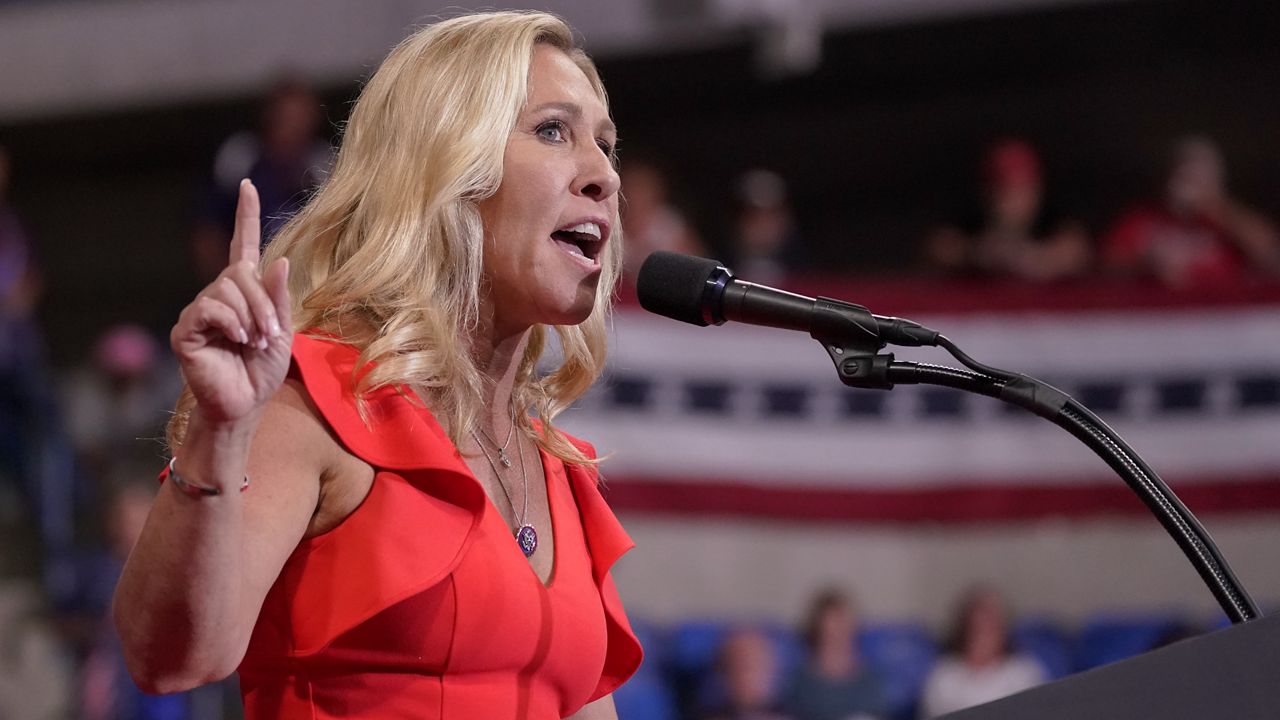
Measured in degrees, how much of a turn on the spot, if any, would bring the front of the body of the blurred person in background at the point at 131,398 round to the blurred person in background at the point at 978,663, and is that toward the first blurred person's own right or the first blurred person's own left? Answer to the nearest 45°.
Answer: approximately 45° to the first blurred person's own left

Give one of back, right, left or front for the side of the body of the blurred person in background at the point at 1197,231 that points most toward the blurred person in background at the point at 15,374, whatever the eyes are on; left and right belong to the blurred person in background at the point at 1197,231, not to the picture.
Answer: right

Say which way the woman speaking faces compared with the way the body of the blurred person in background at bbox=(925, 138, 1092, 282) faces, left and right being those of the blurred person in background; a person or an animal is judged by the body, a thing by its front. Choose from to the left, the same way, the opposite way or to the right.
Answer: to the left

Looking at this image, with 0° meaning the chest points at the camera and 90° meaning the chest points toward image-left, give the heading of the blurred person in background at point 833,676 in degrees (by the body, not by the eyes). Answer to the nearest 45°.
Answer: approximately 0°

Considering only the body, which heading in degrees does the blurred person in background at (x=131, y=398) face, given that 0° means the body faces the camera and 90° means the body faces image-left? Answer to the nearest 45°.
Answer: approximately 0°

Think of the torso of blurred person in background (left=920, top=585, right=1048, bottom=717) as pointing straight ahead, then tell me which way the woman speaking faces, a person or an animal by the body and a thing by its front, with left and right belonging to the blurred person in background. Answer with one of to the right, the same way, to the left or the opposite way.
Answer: to the left
